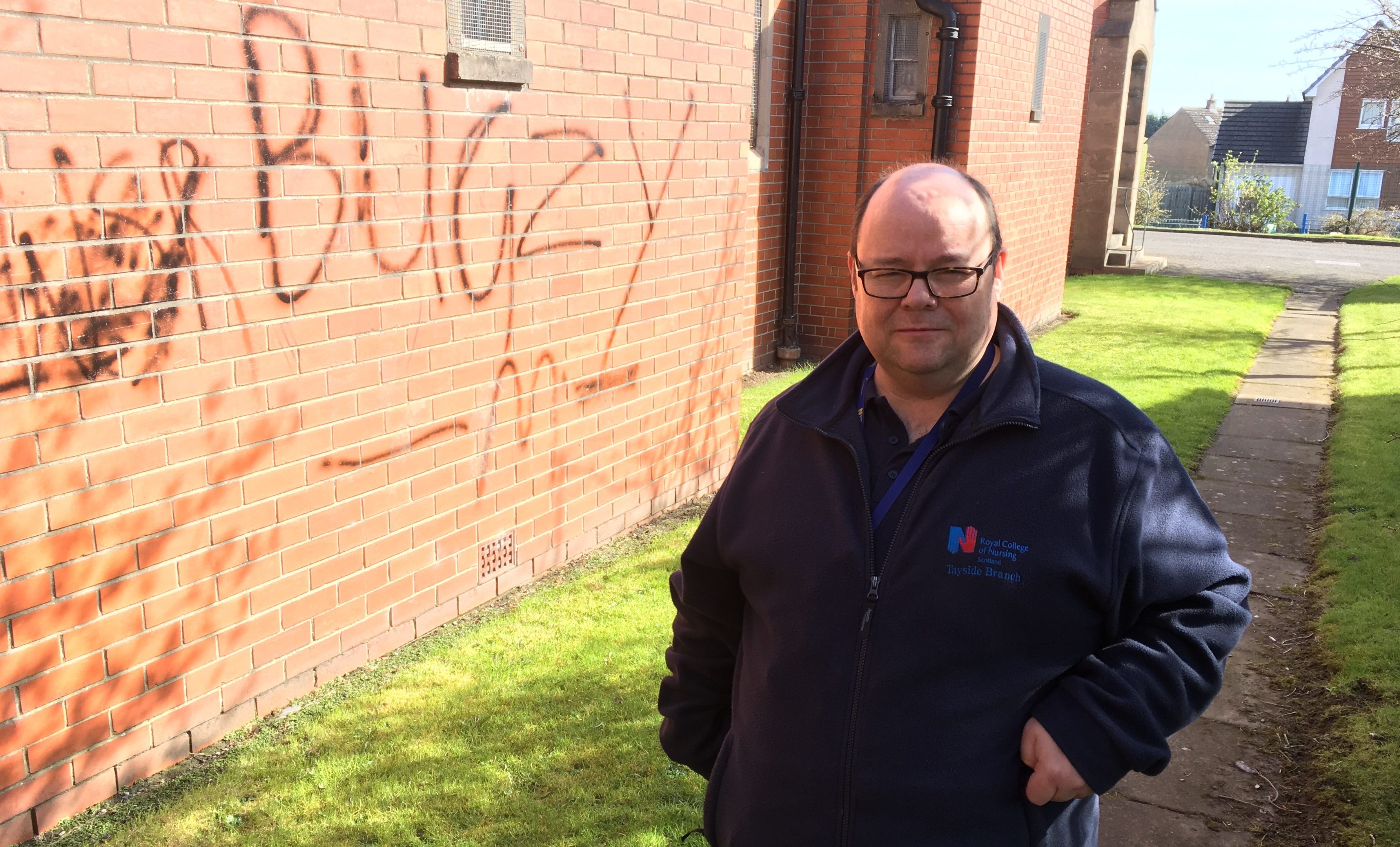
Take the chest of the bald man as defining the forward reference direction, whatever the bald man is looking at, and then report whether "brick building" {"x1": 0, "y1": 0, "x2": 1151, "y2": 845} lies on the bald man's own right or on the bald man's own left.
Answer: on the bald man's own right

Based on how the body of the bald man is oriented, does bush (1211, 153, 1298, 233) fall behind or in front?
behind

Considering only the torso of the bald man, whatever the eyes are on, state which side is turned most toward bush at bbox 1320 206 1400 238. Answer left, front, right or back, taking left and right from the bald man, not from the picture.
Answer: back

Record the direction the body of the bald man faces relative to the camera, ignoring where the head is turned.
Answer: toward the camera
